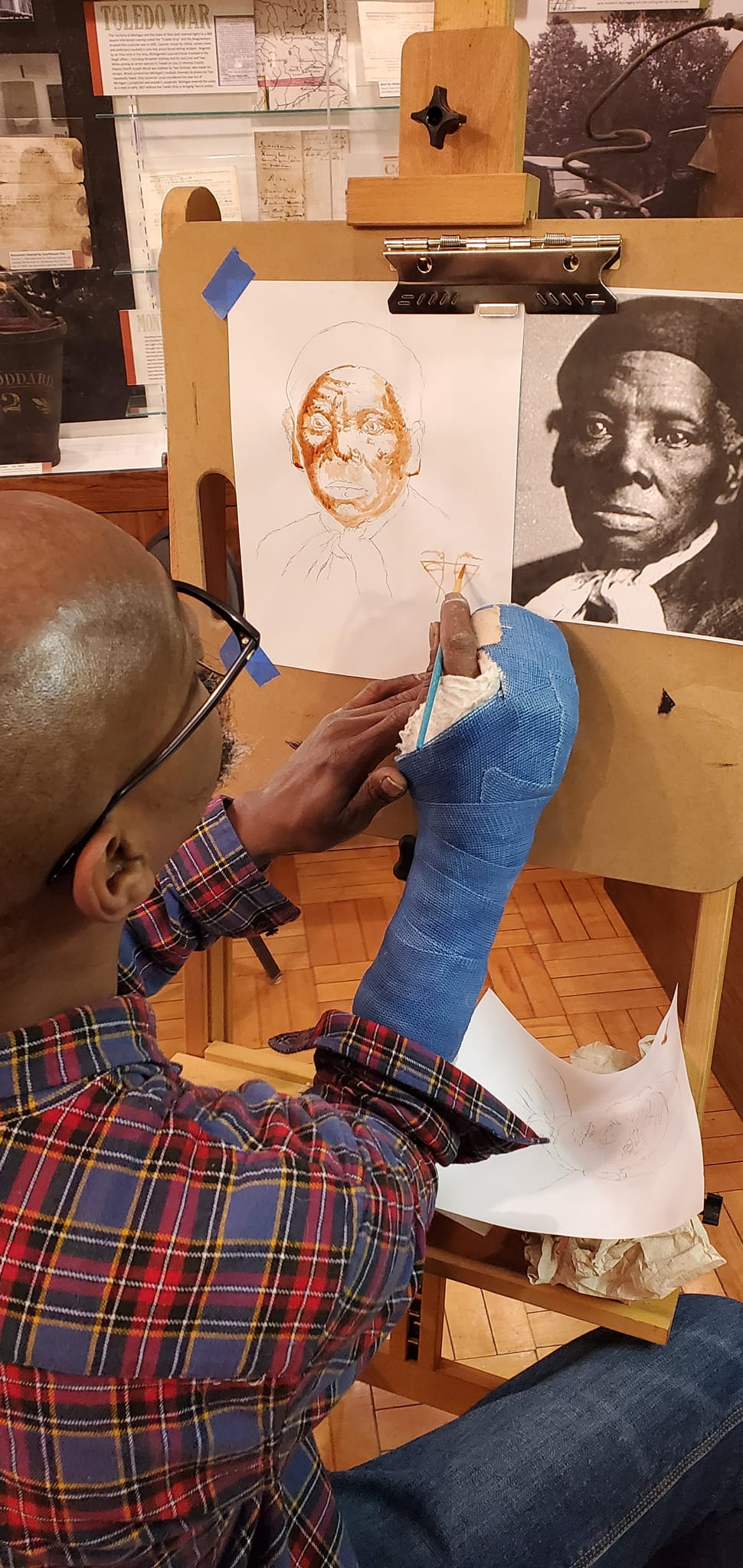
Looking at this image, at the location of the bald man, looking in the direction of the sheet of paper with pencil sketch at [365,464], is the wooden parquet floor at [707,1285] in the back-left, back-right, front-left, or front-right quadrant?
front-right

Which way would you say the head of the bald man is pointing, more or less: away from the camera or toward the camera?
away from the camera

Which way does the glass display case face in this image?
toward the camera

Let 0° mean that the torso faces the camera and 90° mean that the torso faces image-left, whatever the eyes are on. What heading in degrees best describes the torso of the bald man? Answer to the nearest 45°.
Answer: approximately 225°

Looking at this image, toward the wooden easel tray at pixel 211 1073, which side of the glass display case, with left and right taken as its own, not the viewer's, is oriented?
front

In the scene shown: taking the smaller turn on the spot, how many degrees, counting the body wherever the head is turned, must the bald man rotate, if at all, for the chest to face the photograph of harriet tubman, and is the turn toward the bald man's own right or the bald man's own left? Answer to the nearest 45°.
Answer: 0° — they already face it

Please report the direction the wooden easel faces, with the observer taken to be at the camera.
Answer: facing the viewer

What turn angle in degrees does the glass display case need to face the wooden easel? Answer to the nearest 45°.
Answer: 0° — it already faces it

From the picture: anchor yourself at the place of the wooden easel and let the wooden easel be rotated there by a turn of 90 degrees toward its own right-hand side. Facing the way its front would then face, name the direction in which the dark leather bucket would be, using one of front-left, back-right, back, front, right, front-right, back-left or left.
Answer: front-right

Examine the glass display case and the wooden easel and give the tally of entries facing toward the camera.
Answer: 2
